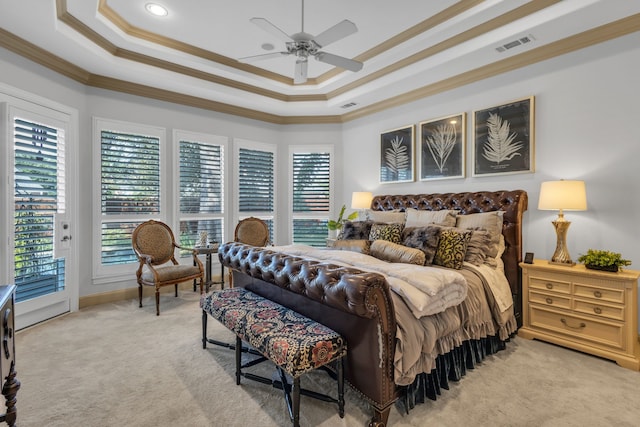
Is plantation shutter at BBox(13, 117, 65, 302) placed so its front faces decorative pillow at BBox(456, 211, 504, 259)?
yes

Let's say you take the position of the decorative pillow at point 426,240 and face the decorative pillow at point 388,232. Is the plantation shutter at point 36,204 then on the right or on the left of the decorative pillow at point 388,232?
left

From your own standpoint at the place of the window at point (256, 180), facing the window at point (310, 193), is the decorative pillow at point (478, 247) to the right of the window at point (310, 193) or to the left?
right

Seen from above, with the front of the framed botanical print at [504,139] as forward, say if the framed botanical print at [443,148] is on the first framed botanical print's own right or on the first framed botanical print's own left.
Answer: on the first framed botanical print's own right

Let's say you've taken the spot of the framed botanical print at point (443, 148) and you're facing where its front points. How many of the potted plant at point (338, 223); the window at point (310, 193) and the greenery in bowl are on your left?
1
